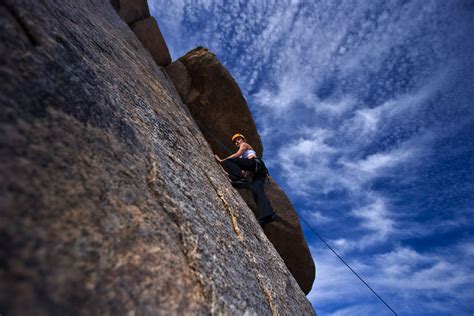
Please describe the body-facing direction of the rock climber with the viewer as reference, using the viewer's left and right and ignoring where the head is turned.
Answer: facing to the left of the viewer
